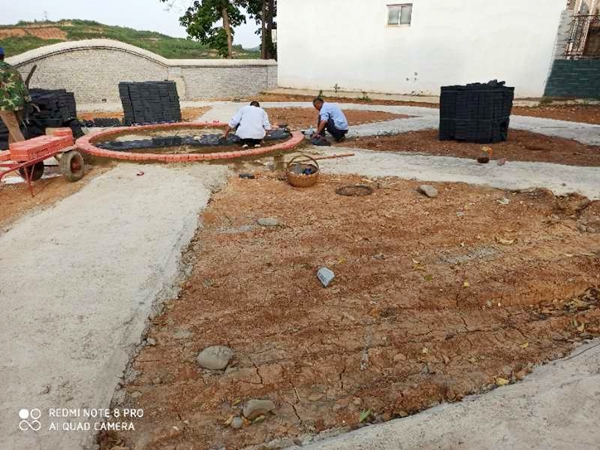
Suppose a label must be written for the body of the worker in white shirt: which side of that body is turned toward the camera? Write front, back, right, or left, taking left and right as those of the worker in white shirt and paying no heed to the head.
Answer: back

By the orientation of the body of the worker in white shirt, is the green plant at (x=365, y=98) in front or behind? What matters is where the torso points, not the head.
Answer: in front

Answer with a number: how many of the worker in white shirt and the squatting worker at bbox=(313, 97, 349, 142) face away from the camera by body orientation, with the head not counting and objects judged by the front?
1

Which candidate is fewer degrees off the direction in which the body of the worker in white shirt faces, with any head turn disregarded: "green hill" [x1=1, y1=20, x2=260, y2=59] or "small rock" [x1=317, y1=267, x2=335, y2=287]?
the green hill

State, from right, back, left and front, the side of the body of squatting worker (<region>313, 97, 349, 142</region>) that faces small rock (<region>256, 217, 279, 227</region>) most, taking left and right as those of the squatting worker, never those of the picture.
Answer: left

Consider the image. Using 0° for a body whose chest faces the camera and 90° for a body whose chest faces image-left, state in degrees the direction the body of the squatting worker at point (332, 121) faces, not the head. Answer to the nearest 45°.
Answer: approximately 90°

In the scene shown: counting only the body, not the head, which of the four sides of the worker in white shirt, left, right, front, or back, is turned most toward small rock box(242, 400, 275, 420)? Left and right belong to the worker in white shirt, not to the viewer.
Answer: back

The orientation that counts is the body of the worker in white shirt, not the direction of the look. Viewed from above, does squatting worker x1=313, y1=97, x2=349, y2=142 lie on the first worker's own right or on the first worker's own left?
on the first worker's own right

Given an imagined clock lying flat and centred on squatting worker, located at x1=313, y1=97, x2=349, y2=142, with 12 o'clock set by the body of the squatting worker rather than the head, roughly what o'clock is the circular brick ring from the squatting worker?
The circular brick ring is roughly at 11 o'clock from the squatting worker.

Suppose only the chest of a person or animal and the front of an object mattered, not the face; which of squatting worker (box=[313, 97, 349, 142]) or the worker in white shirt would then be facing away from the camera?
the worker in white shirt

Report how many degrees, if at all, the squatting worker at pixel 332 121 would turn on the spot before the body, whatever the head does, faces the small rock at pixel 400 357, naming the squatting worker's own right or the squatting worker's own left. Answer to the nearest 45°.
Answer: approximately 90° to the squatting worker's own left

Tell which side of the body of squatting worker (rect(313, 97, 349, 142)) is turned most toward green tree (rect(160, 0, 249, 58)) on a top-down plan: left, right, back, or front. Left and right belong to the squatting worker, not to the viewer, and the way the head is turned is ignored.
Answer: right

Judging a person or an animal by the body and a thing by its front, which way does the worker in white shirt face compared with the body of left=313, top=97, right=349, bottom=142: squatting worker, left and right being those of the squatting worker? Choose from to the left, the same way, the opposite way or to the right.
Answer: to the right

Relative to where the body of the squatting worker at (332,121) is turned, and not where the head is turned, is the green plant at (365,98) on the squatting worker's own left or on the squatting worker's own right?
on the squatting worker's own right

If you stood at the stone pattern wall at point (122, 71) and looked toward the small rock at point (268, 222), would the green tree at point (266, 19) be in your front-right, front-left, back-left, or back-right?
back-left
